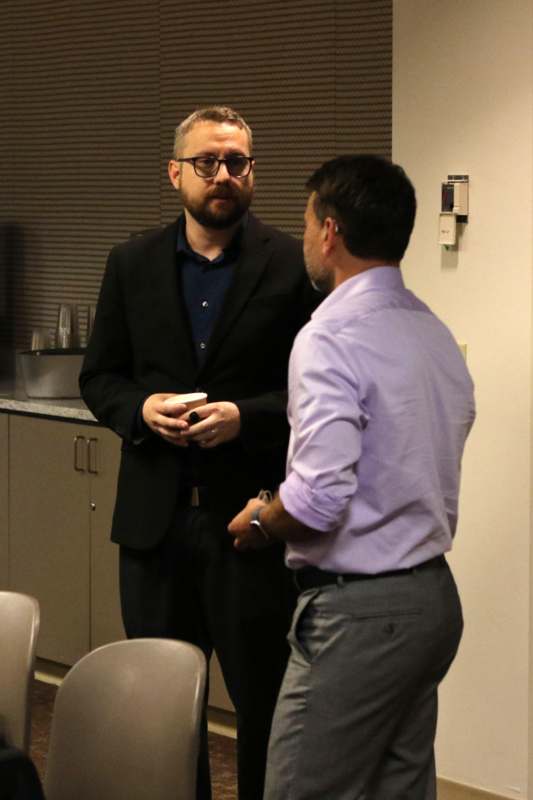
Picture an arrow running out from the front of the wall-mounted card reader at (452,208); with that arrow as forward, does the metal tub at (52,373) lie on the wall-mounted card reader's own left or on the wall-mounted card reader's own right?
on the wall-mounted card reader's own right

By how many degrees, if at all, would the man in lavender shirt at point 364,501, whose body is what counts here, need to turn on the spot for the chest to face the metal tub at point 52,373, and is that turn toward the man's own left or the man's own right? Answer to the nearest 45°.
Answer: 0° — they already face it

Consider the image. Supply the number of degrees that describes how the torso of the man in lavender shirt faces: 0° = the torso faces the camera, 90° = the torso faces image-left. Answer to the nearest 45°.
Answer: approximately 135°

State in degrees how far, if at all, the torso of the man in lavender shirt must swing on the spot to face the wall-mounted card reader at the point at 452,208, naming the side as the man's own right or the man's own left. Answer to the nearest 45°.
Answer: approximately 45° to the man's own right

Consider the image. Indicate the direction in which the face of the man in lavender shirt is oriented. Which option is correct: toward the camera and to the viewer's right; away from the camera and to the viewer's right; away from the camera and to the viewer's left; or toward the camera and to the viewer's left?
away from the camera and to the viewer's left

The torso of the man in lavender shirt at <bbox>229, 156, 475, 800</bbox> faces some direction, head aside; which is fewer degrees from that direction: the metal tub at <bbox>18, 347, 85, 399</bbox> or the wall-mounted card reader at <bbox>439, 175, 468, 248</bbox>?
the metal tub

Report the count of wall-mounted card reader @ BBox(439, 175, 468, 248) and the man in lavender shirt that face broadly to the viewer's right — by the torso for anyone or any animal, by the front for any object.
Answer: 0

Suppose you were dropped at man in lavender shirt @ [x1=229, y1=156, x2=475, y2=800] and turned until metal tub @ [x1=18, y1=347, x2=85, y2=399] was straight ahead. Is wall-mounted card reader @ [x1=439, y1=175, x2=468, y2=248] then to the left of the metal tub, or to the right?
right

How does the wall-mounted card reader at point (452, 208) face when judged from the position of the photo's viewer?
facing the viewer and to the left of the viewer

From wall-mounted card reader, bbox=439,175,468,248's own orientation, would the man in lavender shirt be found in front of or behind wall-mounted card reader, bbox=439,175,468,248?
in front
